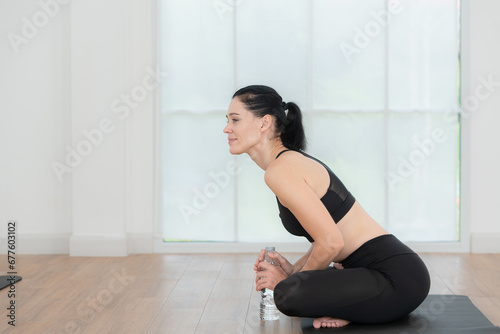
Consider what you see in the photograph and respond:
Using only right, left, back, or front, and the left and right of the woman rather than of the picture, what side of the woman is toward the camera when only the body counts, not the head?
left

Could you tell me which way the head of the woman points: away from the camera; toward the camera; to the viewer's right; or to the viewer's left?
to the viewer's left
